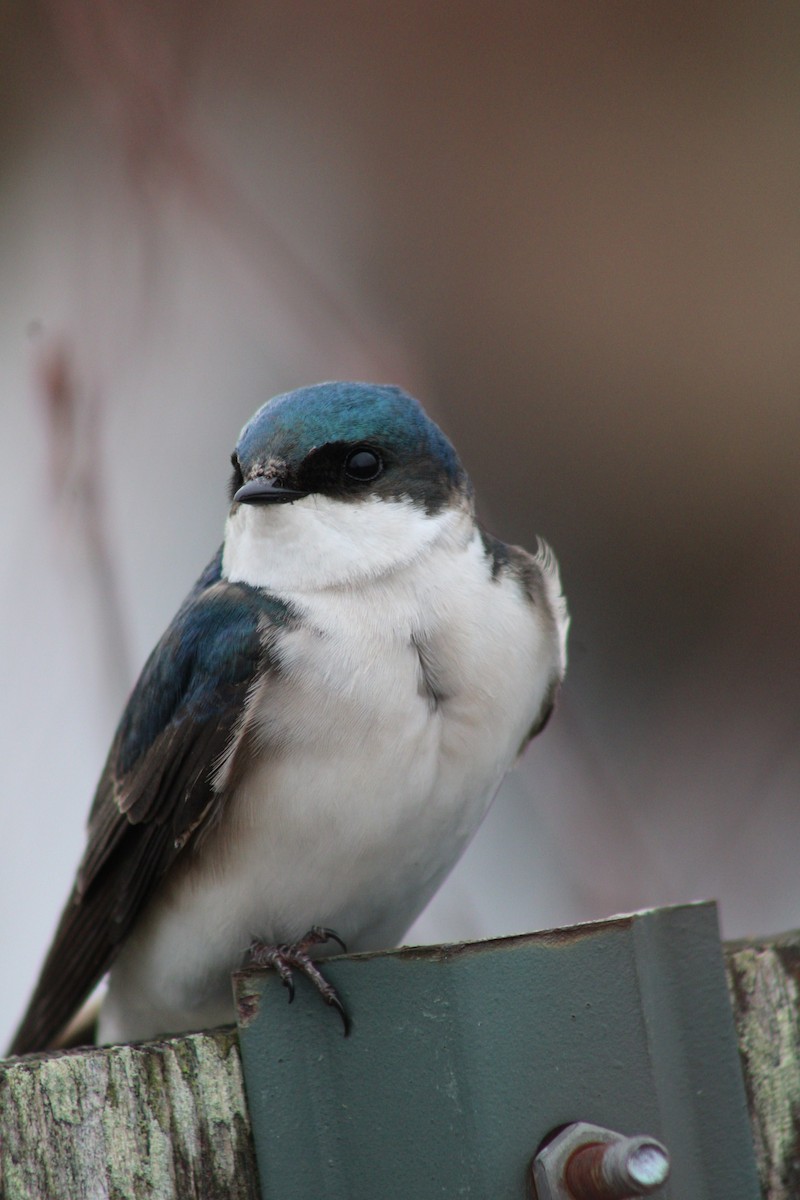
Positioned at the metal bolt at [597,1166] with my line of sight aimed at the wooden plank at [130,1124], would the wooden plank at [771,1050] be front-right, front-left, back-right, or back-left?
back-right
